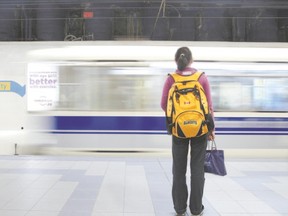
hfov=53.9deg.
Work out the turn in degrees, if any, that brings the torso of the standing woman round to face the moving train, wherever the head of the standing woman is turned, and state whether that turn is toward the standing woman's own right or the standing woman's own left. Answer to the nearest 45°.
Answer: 0° — they already face it

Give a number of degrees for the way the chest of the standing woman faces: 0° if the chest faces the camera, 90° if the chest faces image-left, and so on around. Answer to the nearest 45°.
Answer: approximately 180°

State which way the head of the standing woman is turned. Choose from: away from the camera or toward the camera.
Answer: away from the camera
